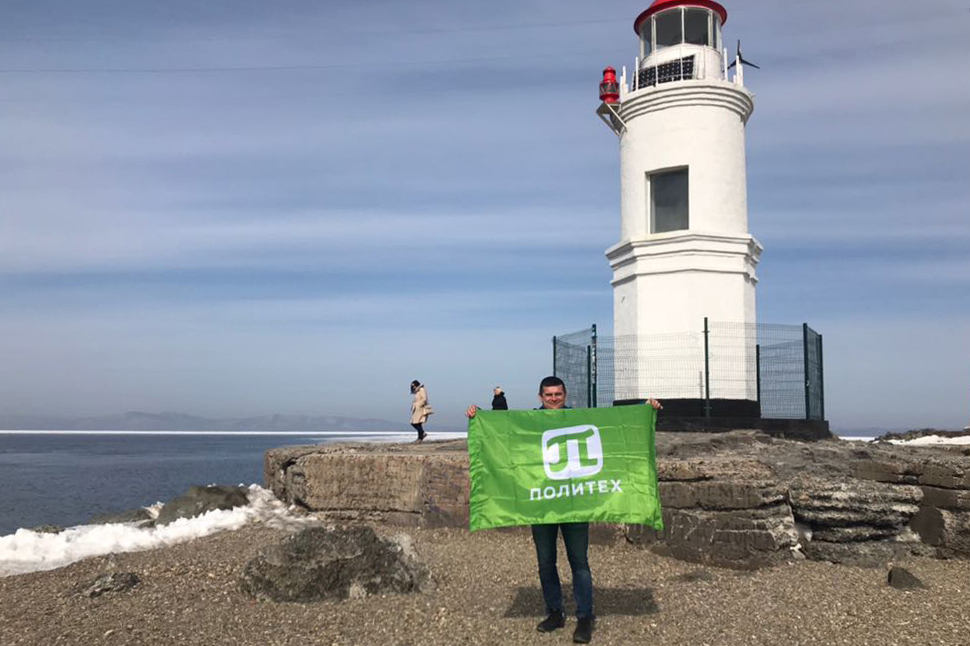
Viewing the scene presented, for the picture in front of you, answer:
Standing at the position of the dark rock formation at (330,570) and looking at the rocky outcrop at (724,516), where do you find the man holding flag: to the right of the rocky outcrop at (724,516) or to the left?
right

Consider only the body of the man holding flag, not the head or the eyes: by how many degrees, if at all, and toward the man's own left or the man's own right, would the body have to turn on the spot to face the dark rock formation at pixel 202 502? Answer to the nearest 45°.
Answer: approximately 135° to the man's own right

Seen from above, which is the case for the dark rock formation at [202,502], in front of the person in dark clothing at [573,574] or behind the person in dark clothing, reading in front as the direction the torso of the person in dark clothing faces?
behind

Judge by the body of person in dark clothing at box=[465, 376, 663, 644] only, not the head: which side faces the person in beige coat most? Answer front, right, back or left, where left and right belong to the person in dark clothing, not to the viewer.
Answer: back

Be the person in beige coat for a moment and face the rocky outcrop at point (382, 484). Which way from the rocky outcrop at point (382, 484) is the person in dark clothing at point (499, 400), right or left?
left

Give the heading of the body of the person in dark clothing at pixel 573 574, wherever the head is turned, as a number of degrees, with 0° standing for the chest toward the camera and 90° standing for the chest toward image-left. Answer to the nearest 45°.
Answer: approximately 0°

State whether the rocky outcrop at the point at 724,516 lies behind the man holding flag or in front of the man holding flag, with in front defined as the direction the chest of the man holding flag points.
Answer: behind

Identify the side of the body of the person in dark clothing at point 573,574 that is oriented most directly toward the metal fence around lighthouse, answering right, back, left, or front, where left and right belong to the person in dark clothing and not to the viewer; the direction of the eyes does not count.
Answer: back
